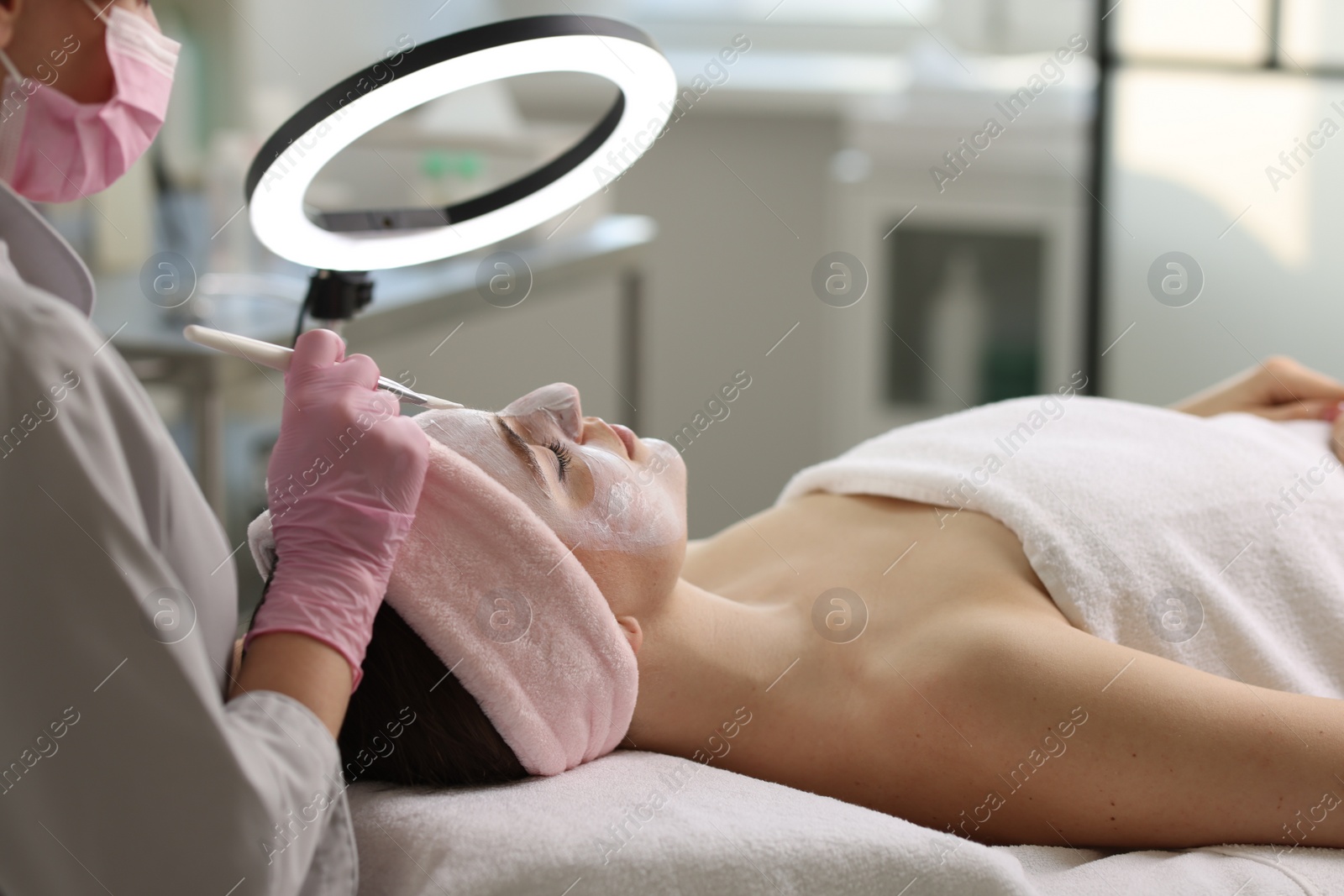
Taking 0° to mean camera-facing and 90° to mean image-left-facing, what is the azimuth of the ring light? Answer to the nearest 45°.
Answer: approximately 315°
